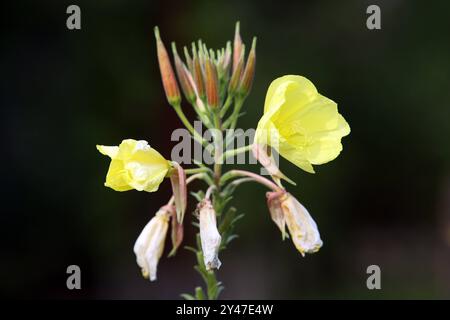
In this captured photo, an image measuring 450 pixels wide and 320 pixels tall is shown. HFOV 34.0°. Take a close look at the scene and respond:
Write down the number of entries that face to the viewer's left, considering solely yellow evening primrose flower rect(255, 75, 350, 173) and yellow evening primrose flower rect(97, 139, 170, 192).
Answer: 1

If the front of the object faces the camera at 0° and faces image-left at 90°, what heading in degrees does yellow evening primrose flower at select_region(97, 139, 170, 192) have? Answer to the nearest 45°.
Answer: approximately 90°

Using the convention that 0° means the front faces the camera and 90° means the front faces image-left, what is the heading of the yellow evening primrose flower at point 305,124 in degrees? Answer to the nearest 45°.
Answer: approximately 315°

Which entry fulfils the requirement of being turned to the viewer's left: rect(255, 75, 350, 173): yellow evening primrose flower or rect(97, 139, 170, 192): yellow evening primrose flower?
rect(97, 139, 170, 192): yellow evening primrose flower
